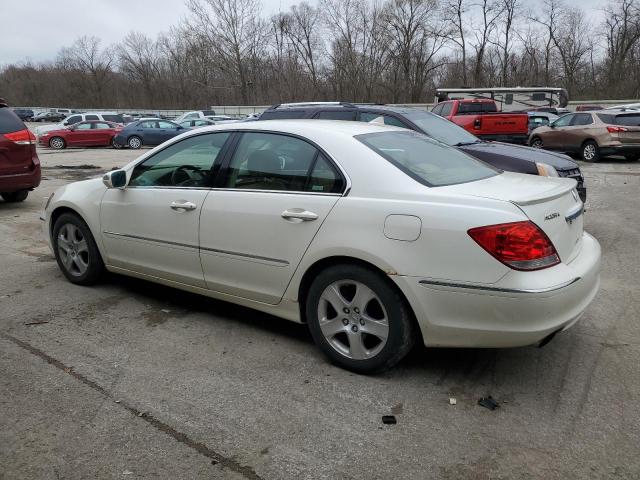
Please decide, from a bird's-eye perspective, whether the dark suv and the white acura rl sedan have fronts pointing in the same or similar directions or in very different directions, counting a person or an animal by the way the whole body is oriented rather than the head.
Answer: very different directions

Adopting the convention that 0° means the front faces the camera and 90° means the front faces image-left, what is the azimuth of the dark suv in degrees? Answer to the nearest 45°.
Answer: approximately 315°

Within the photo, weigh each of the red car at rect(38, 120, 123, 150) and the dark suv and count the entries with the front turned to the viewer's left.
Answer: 1

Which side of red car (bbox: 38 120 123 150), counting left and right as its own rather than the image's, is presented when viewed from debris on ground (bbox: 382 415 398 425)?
left

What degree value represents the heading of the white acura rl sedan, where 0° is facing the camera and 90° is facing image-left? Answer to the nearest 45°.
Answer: approximately 135°

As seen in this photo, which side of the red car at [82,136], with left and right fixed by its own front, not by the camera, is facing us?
left

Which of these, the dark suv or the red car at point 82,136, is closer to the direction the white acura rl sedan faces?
the red car

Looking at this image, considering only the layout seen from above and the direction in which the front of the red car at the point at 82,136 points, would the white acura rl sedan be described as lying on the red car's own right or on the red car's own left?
on the red car's own left

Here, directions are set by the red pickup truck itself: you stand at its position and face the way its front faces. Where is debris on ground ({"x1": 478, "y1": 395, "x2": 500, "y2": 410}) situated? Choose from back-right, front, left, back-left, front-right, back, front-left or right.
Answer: back-left

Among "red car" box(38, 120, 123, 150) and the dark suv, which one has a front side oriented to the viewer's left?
the red car

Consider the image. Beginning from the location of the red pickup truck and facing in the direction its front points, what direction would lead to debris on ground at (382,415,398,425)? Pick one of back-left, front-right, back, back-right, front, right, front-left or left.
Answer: back-left

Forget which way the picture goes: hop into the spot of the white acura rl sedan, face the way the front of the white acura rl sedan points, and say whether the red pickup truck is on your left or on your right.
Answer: on your right

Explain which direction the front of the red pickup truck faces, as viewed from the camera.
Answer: facing away from the viewer and to the left of the viewer

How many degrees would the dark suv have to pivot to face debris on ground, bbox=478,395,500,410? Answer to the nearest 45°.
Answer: approximately 45° to its right
